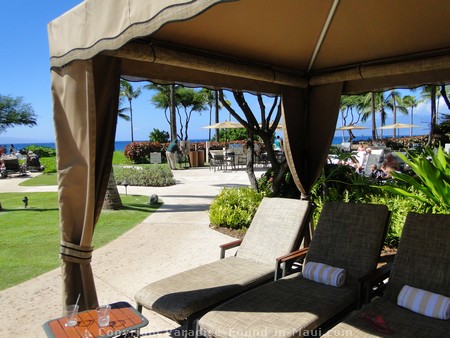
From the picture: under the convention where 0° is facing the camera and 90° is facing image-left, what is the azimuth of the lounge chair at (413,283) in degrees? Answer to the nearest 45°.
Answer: approximately 45°

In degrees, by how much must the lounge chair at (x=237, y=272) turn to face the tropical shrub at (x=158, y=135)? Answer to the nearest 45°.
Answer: approximately 135° to its right

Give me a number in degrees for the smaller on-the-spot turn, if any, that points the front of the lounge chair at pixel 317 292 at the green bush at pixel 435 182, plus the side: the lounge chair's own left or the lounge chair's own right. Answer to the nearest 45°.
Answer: approximately 180°

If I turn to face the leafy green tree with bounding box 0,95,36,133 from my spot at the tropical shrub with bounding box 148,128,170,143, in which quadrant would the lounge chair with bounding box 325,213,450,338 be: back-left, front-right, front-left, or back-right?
back-left

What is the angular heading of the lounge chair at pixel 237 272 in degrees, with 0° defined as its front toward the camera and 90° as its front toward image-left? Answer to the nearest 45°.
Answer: approximately 45°

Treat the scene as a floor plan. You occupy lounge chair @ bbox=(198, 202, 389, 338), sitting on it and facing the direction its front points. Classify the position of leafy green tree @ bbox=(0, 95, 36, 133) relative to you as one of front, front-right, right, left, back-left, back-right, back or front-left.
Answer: right

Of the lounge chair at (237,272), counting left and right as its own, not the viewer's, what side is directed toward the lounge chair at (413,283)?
left

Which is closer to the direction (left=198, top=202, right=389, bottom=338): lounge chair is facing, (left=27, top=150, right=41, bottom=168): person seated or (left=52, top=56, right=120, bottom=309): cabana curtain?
the cabana curtain

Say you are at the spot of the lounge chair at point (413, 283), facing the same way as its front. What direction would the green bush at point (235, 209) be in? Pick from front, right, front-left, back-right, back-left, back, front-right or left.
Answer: right

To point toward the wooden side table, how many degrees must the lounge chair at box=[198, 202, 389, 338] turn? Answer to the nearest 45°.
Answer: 0° — it already faces it

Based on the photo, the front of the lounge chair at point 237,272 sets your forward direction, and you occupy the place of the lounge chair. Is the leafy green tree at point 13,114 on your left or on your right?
on your right

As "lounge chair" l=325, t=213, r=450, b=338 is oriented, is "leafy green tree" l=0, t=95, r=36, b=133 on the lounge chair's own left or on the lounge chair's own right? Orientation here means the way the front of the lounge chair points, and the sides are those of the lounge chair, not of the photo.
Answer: on the lounge chair's own right

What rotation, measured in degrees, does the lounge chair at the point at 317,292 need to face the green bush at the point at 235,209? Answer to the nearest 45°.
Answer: approximately 135° to its right

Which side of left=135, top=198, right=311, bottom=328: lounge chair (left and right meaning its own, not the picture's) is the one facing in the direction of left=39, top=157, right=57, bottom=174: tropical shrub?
right

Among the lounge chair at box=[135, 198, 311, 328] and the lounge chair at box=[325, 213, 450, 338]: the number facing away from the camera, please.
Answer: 0

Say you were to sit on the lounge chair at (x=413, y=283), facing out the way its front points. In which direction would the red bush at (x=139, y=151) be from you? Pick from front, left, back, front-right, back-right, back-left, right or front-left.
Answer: right
